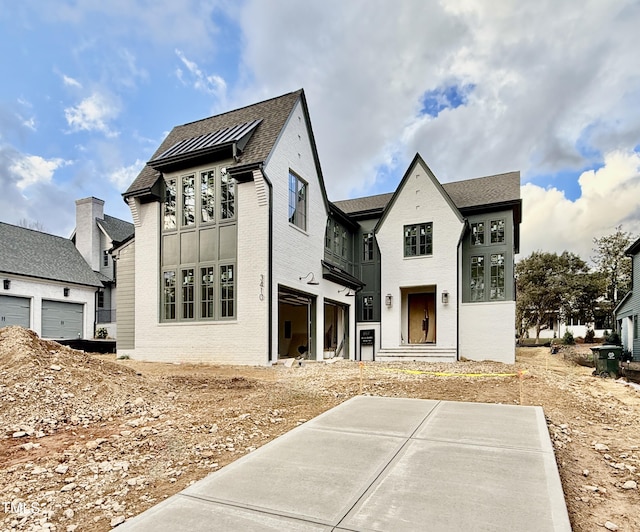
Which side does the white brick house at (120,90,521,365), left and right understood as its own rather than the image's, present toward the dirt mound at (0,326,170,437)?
front

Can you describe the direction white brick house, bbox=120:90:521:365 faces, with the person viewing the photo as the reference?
facing the viewer

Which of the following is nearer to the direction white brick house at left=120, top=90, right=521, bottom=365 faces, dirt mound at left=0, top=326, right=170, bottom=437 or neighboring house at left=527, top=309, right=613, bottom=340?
the dirt mound
